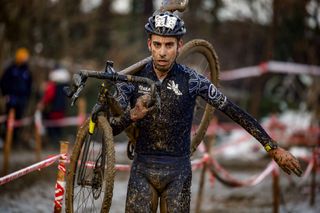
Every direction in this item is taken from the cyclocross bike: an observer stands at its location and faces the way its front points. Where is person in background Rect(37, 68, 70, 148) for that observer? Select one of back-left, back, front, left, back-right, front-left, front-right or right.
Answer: back-right

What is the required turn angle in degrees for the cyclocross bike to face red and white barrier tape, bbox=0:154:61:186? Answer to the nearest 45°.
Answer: approximately 90° to its right

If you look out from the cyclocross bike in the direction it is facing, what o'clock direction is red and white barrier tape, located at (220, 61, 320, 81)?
The red and white barrier tape is roughly at 5 o'clock from the cyclocross bike.

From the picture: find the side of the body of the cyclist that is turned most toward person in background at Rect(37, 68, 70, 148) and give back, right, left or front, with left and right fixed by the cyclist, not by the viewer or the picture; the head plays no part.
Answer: back

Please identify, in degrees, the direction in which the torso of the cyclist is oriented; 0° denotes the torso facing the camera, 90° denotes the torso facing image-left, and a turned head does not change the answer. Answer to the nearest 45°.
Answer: approximately 0°

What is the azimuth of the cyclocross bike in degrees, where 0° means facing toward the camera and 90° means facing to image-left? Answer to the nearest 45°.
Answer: approximately 45°

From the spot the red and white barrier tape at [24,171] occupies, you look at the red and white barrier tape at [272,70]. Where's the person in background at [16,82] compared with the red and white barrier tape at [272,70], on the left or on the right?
left

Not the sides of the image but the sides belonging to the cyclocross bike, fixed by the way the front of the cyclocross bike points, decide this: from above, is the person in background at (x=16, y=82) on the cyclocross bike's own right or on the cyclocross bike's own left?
on the cyclocross bike's own right

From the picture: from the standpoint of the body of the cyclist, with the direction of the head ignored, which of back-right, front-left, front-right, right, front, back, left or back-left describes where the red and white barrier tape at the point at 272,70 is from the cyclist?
back
